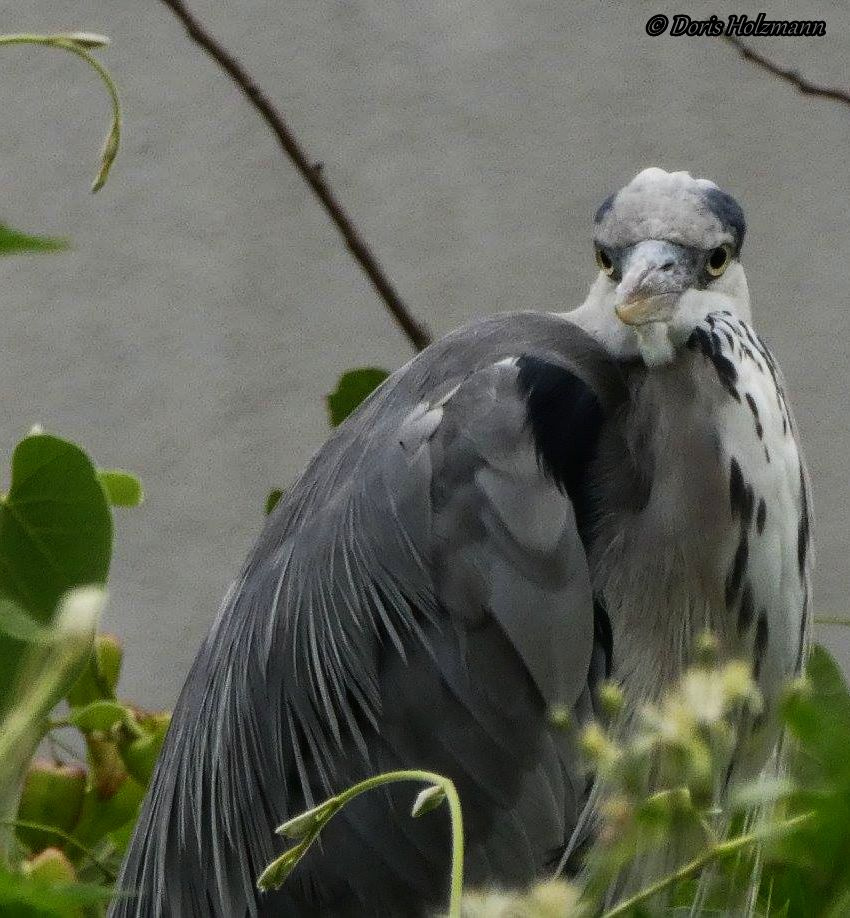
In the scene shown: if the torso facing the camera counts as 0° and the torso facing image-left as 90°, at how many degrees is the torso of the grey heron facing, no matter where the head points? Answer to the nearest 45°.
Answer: approximately 315°
